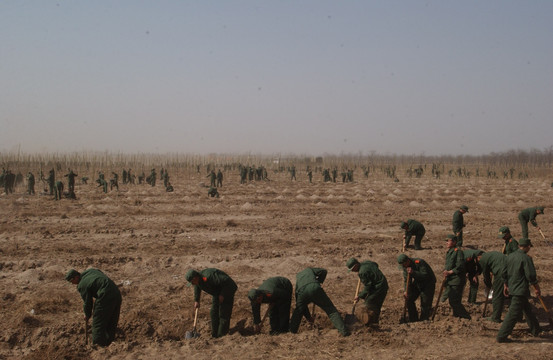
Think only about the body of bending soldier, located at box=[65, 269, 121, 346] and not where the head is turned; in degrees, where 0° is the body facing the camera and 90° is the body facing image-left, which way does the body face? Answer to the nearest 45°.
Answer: approximately 90°

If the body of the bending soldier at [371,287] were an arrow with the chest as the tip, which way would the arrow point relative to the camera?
to the viewer's left

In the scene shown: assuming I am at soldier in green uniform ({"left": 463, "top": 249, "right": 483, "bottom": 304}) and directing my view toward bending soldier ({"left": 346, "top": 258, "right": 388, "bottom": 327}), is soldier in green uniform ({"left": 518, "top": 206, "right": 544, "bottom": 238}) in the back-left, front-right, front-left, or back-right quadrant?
back-right

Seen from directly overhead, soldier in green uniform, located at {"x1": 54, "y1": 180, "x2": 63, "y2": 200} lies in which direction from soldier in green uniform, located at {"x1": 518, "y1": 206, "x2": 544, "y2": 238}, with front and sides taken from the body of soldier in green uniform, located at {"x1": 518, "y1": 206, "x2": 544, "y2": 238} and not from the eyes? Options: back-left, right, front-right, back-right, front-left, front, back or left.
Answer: back

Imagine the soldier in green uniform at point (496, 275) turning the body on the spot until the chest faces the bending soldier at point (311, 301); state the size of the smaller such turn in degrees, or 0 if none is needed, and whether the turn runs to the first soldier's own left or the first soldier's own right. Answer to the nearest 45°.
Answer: approximately 45° to the first soldier's own left

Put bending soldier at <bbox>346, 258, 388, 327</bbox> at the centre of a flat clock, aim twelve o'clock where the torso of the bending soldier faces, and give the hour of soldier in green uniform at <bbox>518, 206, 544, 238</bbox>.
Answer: The soldier in green uniform is roughly at 4 o'clock from the bending soldier.

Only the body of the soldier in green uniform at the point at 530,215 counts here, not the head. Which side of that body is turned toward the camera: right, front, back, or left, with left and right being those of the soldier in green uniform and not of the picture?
right

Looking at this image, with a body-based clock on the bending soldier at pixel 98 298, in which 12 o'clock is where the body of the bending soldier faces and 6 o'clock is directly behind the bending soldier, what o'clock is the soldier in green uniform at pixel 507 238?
The soldier in green uniform is roughly at 6 o'clock from the bending soldier.

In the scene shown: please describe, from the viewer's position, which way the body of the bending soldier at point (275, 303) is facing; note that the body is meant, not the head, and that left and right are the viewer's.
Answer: facing to the left of the viewer
